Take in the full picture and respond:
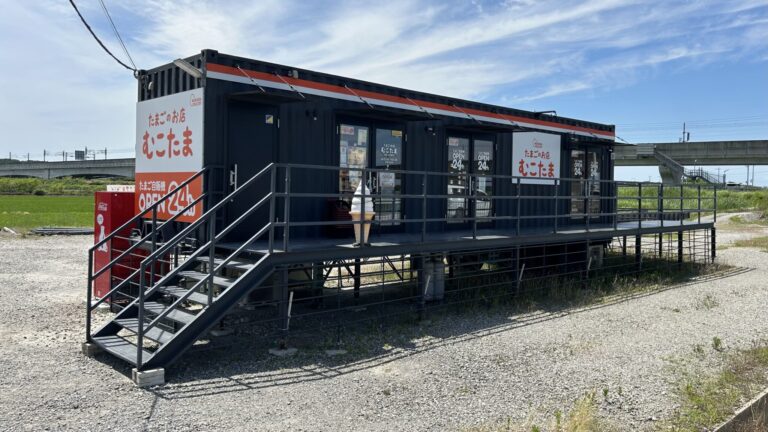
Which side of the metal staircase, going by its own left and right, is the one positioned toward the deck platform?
back

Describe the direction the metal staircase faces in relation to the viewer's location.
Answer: facing the viewer and to the left of the viewer

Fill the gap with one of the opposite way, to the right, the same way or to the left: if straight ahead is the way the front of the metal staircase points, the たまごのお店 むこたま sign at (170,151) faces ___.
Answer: the same way

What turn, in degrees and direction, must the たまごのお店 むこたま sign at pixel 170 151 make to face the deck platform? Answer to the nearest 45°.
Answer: approximately 135° to its left

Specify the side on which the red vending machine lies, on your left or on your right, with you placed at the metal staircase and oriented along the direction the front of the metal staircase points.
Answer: on your right

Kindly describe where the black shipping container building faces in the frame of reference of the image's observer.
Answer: facing the viewer and to the right of the viewer

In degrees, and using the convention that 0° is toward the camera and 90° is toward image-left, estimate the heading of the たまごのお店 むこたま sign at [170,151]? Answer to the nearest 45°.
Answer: approximately 45°

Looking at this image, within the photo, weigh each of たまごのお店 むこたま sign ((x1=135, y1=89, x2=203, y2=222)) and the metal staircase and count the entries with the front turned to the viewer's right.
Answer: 0

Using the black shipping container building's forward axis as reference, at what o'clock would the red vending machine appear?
The red vending machine is roughly at 3 o'clock from the black shipping container building.
